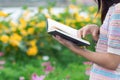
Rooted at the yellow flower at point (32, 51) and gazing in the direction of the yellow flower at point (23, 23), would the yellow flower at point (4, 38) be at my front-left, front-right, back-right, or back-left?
front-left

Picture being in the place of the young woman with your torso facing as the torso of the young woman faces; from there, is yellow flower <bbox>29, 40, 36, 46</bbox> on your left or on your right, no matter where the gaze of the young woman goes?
on your right

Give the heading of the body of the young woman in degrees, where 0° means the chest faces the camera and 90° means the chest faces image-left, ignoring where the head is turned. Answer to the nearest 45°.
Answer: approximately 90°

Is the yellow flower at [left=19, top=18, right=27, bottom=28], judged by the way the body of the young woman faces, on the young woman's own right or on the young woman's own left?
on the young woman's own right
